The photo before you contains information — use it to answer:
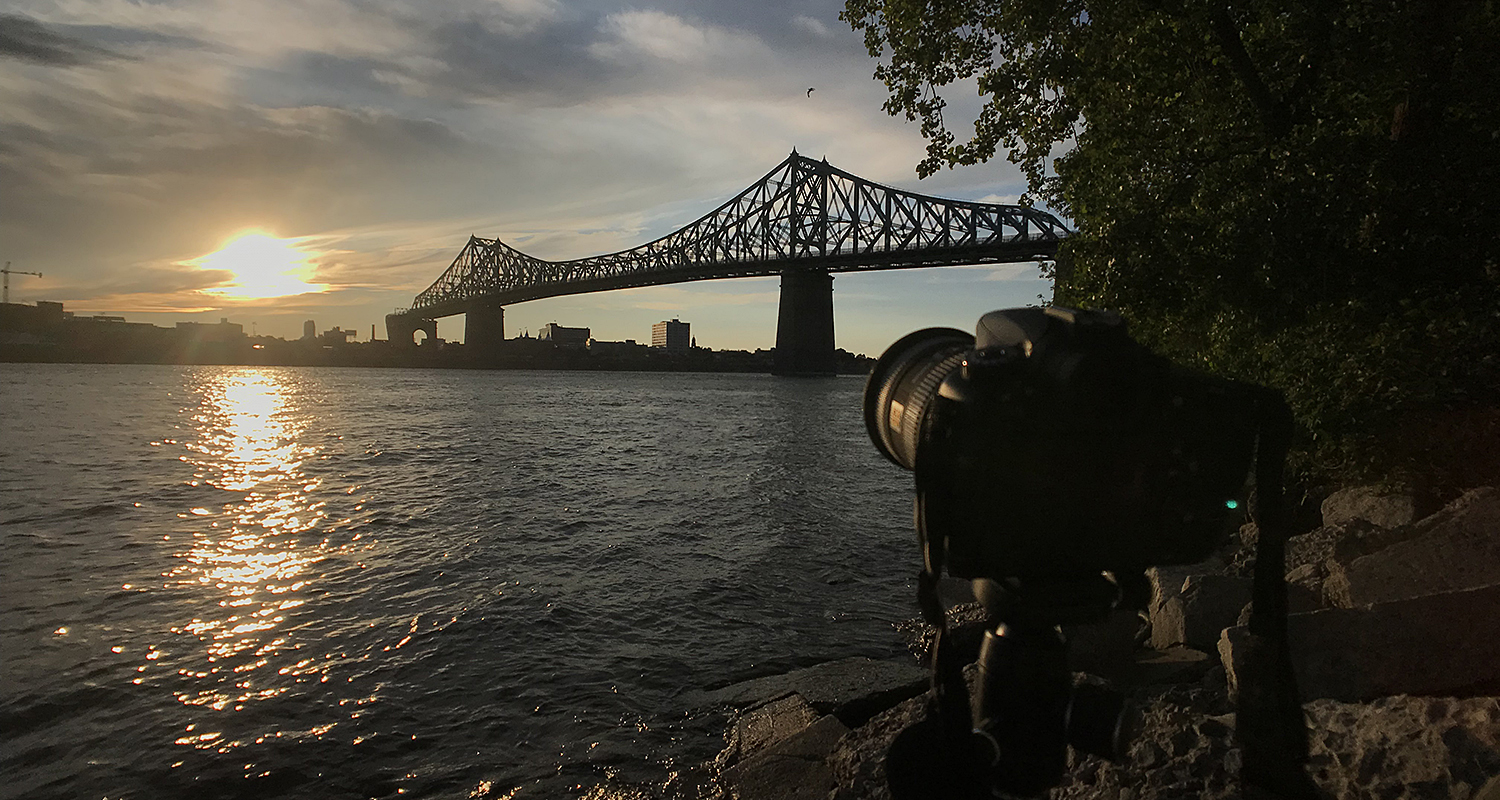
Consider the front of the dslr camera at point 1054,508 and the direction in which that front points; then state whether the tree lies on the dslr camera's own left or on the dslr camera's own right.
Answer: on the dslr camera's own right

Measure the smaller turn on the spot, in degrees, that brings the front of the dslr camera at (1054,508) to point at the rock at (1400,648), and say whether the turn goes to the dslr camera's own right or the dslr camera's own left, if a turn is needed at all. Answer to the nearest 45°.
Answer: approximately 90° to the dslr camera's own right

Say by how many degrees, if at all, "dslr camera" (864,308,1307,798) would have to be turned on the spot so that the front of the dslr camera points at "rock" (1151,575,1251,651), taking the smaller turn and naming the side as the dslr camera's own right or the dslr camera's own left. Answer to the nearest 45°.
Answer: approximately 45° to the dslr camera's own right

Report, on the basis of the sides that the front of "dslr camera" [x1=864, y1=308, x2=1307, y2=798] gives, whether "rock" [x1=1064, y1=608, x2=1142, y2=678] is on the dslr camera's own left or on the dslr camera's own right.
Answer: on the dslr camera's own right

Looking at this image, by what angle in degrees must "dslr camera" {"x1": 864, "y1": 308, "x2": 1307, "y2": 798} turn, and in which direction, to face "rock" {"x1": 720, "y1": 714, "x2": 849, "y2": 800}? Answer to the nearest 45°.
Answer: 0° — it already faces it

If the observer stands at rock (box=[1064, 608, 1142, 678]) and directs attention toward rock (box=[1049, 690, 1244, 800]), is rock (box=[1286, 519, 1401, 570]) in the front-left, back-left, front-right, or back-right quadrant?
back-left

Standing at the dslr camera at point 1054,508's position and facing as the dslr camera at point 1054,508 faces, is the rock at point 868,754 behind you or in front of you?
in front

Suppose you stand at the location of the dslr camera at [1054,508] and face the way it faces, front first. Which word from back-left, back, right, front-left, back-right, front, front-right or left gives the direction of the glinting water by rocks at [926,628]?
front-right

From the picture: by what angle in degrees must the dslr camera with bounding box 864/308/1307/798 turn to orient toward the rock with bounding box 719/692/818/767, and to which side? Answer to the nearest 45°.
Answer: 0° — it already faces it

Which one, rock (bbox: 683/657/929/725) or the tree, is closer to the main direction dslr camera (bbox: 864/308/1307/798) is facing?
the rock

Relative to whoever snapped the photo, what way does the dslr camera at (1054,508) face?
facing away from the viewer and to the left of the viewer
